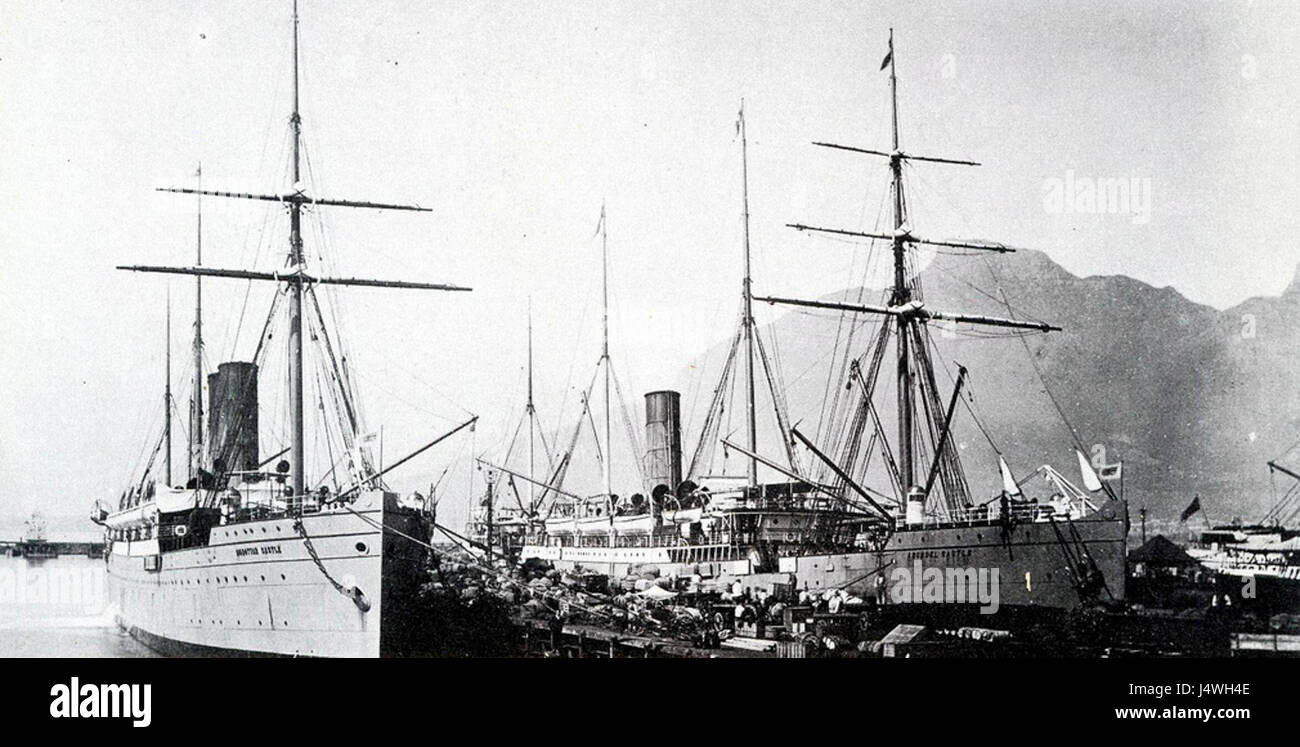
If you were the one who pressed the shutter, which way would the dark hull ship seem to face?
facing the viewer and to the right of the viewer

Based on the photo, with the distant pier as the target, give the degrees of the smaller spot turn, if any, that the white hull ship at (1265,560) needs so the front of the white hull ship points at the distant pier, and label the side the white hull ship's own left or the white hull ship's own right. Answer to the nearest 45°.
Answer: approximately 135° to the white hull ship's own right

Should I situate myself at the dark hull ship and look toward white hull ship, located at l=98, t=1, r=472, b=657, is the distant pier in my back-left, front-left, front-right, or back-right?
front-right

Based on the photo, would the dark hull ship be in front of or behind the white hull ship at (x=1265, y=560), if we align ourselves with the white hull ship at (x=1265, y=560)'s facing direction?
behind

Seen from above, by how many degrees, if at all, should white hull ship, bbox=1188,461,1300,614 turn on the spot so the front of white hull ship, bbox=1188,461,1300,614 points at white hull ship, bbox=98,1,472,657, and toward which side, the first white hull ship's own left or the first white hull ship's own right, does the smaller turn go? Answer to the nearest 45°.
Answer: approximately 135° to the first white hull ship's own right

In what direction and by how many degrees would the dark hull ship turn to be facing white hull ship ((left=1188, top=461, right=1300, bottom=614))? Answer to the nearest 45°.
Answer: approximately 45° to its left

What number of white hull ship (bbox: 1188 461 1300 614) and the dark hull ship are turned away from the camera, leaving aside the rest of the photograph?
0

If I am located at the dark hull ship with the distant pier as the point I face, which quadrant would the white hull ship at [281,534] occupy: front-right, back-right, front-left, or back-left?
front-left

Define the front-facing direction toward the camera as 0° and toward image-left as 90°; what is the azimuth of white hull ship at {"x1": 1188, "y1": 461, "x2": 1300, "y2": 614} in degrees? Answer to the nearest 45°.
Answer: approximately 270°
